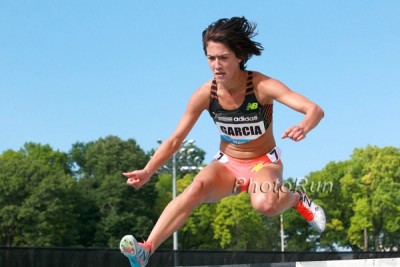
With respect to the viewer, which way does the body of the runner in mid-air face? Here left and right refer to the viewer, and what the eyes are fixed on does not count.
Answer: facing the viewer and to the left of the viewer

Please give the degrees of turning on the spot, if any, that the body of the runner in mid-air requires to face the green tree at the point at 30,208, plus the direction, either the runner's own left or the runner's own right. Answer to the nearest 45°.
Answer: approximately 135° to the runner's own right
